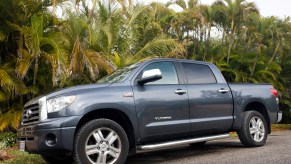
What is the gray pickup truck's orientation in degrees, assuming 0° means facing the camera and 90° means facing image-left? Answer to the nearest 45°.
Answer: approximately 45°
